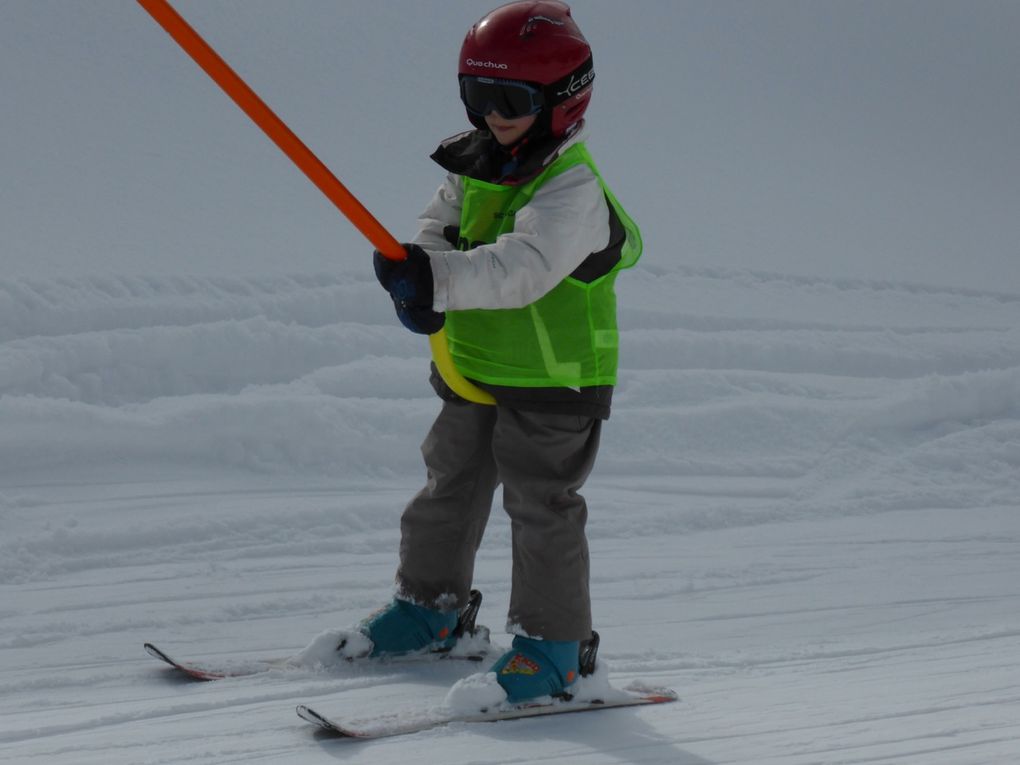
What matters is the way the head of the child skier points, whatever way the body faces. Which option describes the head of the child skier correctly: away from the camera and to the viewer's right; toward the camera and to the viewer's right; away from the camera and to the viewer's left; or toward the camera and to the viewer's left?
toward the camera and to the viewer's left

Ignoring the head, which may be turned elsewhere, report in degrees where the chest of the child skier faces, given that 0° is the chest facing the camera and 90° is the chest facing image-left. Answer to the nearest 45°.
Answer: approximately 45°
